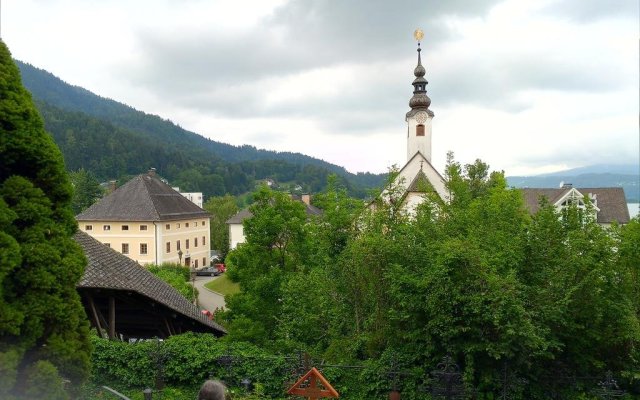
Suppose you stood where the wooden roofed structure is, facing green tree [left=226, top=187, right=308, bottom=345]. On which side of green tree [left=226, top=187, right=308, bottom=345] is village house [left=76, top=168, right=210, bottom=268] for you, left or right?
left
